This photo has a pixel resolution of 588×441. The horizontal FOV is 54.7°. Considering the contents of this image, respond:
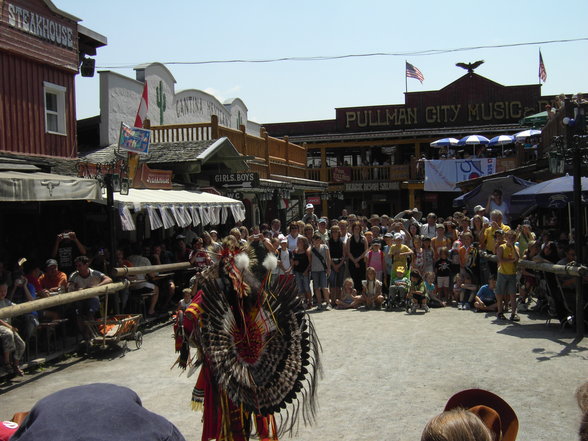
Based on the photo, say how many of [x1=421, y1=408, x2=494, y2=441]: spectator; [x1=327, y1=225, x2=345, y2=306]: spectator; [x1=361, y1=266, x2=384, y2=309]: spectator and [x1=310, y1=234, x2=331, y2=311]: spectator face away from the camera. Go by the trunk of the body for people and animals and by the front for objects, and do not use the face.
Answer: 1

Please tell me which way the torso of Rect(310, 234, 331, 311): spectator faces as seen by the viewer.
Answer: toward the camera

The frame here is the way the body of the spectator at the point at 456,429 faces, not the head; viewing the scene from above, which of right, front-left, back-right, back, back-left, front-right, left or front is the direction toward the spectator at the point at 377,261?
front

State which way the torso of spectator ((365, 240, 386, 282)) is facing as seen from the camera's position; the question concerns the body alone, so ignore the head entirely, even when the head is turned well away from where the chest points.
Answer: toward the camera

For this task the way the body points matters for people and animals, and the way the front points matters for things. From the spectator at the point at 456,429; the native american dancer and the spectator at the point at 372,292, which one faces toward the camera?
the spectator at the point at 372,292

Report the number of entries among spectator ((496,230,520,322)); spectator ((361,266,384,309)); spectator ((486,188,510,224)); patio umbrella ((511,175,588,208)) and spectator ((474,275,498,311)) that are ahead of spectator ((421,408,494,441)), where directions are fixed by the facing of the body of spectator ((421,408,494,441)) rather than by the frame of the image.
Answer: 5

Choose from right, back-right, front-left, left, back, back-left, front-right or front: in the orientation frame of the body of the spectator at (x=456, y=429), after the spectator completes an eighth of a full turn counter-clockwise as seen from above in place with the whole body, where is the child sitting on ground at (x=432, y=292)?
front-right

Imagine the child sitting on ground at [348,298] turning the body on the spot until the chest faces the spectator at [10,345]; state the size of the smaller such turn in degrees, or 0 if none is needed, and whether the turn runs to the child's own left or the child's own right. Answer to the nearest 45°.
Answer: approximately 45° to the child's own right

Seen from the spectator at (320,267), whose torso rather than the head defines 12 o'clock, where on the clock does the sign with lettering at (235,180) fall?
The sign with lettering is roughly at 5 o'clock from the spectator.

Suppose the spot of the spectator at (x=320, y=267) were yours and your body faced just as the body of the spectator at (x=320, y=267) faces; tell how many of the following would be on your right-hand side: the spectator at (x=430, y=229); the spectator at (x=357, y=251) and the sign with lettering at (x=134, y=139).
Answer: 1

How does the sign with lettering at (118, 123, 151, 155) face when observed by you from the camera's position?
facing the viewer

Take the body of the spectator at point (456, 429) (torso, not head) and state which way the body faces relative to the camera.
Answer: away from the camera

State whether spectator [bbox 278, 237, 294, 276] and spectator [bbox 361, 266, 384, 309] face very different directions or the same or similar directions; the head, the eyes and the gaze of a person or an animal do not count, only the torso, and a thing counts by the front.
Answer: same or similar directions

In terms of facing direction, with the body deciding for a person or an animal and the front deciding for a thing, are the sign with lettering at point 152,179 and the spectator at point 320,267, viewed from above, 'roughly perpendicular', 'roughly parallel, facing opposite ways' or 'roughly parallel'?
roughly parallel

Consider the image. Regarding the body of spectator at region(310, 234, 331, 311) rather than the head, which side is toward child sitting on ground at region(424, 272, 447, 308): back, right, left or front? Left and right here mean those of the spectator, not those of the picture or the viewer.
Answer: left

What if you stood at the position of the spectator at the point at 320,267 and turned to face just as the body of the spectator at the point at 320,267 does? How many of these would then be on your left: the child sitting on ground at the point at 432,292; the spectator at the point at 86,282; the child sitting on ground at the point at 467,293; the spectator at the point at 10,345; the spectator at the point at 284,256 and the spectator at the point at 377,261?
3

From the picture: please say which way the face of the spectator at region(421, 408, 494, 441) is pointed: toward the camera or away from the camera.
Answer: away from the camera
